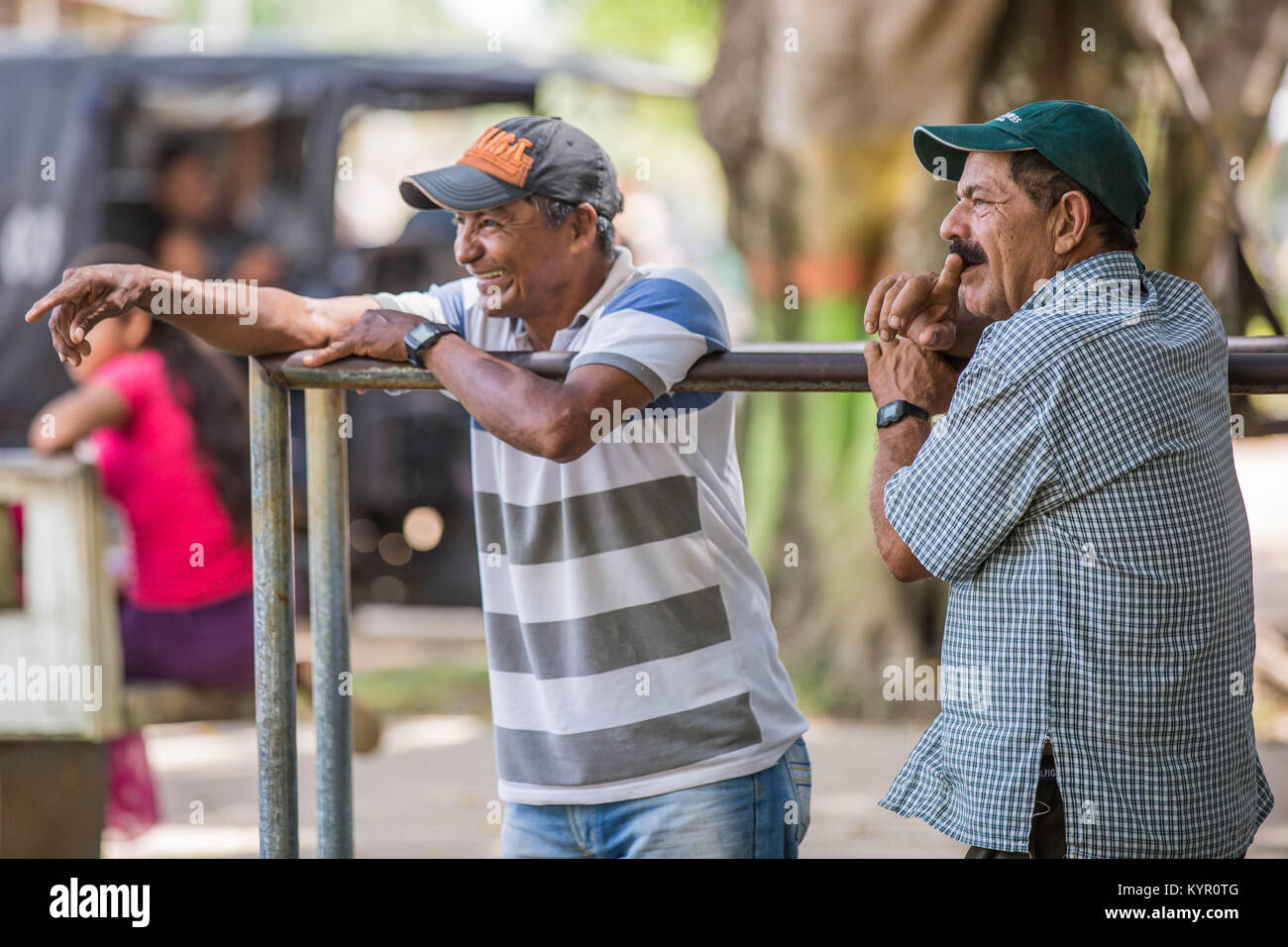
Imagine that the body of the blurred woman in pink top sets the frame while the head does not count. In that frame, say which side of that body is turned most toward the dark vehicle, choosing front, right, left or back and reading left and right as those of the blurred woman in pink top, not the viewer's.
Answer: right

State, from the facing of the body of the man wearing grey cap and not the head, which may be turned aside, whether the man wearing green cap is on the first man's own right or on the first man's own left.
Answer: on the first man's own left

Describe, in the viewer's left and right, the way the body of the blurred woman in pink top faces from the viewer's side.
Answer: facing to the left of the viewer

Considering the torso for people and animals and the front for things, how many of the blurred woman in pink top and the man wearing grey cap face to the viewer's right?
0

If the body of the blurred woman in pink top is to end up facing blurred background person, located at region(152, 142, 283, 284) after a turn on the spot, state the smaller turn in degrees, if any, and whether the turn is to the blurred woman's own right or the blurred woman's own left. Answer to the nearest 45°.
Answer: approximately 90° to the blurred woman's own right

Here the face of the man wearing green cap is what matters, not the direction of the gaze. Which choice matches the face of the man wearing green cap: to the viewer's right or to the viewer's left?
to the viewer's left

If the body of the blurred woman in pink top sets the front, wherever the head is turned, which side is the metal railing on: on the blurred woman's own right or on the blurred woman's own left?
on the blurred woman's own left

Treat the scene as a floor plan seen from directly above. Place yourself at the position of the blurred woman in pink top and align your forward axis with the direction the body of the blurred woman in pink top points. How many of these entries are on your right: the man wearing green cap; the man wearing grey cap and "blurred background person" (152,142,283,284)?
1

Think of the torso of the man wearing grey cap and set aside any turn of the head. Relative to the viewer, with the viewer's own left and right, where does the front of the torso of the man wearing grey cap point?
facing the viewer and to the left of the viewer
